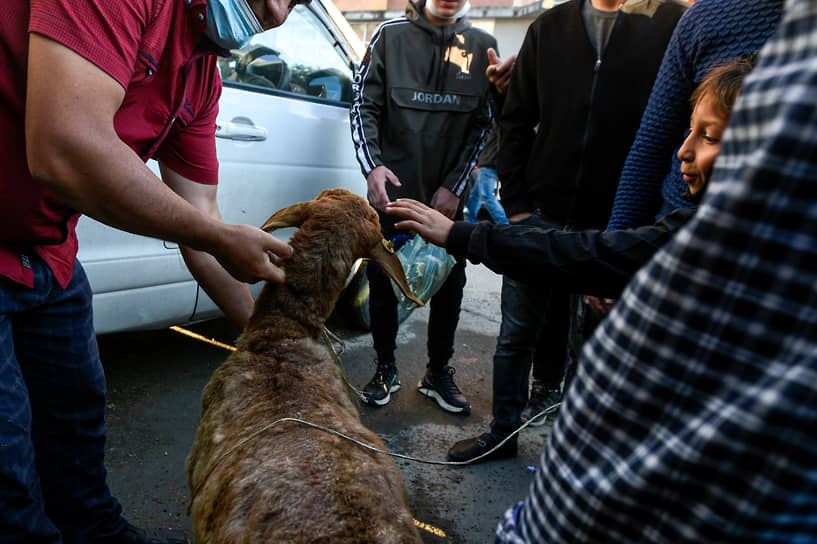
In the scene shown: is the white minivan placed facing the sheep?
no

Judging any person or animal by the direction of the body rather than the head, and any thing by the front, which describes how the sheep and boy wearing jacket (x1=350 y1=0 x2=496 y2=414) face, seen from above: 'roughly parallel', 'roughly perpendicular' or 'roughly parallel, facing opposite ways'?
roughly parallel, facing opposite ways

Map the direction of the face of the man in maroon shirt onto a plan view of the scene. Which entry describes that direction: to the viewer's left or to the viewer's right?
to the viewer's right

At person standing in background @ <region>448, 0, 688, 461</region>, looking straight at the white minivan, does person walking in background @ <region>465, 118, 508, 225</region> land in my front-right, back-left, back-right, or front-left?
front-right

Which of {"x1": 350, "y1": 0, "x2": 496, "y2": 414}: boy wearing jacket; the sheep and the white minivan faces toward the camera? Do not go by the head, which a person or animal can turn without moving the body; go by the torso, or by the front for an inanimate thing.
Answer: the boy wearing jacket

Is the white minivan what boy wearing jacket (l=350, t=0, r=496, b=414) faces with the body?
no

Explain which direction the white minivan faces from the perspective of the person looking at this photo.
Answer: facing away from the viewer and to the right of the viewer

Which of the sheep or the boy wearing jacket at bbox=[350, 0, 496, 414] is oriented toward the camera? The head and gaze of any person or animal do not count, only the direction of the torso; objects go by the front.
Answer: the boy wearing jacket

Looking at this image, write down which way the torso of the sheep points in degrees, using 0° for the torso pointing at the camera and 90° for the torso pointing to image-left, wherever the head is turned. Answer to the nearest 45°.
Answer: approximately 180°

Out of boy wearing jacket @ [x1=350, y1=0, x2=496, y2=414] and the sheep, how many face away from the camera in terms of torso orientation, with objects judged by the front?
1

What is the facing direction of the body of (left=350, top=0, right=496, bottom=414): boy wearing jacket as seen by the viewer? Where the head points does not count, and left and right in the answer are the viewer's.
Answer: facing the viewer

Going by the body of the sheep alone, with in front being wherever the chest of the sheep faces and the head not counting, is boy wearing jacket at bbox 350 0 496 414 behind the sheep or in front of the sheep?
in front

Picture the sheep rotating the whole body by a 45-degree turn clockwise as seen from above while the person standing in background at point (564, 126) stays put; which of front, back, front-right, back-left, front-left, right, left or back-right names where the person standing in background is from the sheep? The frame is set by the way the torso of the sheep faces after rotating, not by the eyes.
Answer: front

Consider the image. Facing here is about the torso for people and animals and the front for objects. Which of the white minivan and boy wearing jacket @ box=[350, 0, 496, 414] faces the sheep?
the boy wearing jacket

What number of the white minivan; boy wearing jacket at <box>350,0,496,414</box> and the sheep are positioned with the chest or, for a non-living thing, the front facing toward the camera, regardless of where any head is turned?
1
